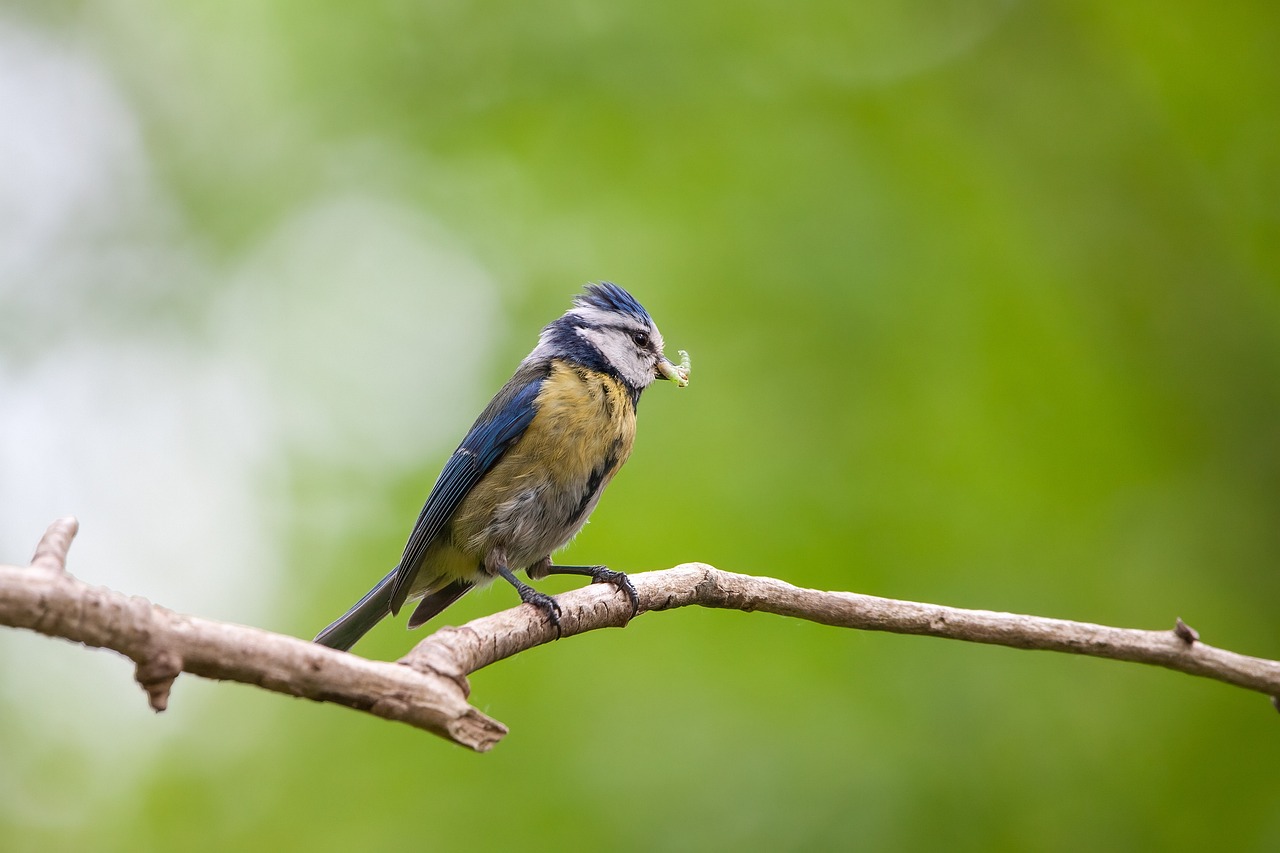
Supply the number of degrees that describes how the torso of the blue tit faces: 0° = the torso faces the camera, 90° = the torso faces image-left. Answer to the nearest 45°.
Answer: approximately 270°
